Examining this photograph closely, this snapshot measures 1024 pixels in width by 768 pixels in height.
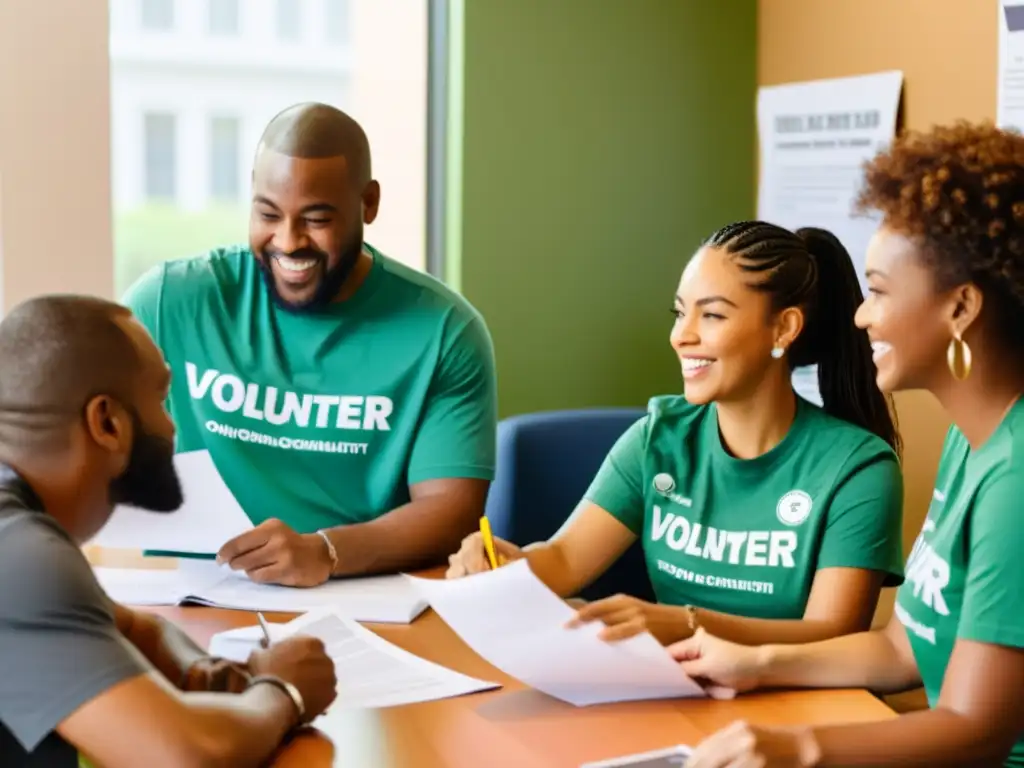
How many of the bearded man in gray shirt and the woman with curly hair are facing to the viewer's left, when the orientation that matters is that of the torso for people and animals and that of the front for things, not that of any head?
1

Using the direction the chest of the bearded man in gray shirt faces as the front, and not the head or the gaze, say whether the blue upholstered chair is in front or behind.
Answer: in front

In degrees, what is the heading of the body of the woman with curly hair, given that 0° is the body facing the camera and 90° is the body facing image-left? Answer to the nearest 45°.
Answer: approximately 90°

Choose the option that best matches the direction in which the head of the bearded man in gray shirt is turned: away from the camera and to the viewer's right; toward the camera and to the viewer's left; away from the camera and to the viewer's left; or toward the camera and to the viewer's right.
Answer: away from the camera and to the viewer's right

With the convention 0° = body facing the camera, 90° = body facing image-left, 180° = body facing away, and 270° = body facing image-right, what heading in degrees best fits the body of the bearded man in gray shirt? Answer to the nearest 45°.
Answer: approximately 225°

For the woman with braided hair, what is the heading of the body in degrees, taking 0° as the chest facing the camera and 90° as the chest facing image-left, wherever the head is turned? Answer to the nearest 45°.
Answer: approximately 45°

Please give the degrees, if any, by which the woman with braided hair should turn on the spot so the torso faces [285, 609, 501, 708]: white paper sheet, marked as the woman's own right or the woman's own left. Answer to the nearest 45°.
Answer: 0° — they already face it
